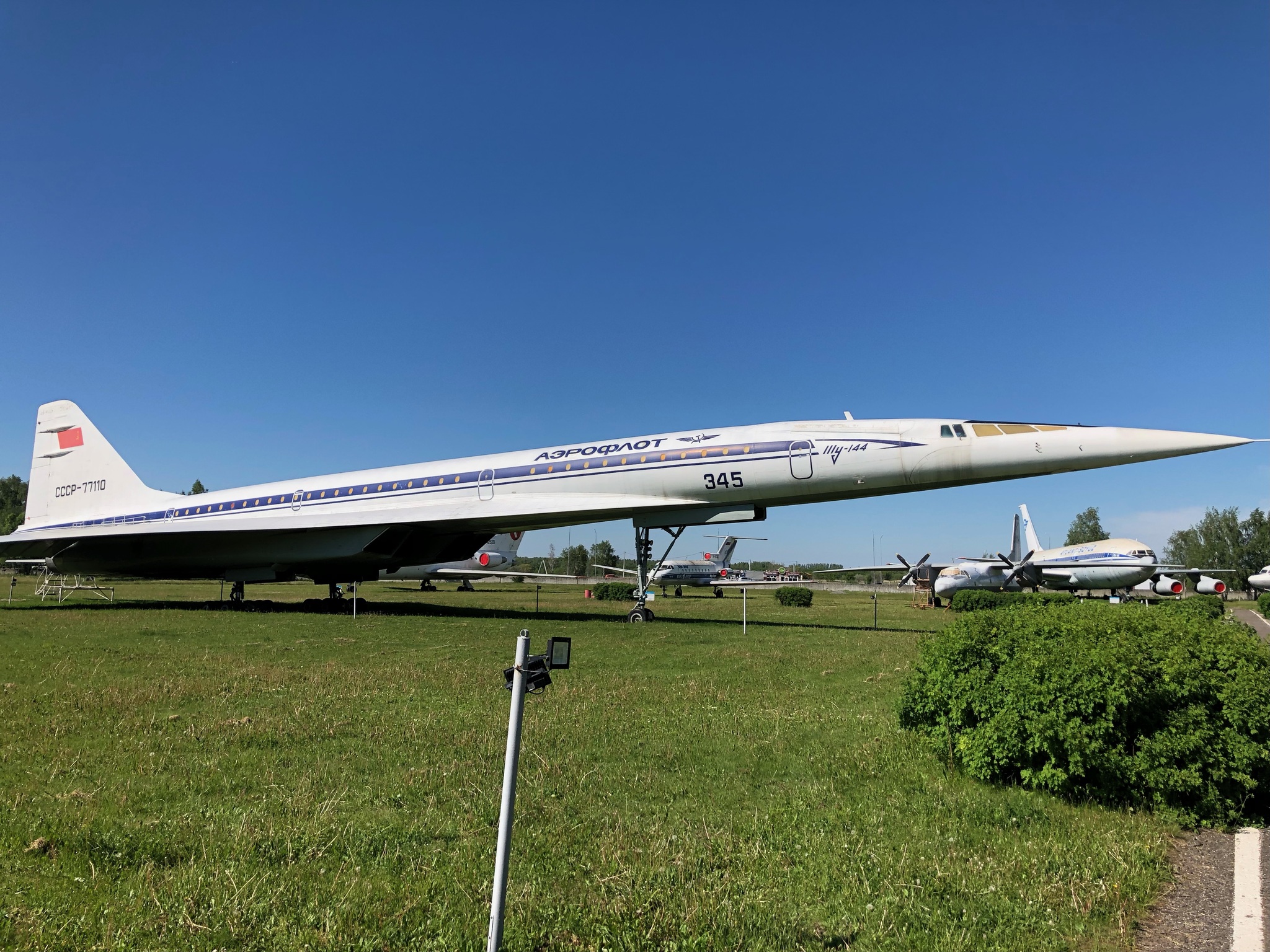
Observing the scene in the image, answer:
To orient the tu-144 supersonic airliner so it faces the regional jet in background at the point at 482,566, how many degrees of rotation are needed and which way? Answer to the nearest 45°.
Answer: approximately 90° to its left

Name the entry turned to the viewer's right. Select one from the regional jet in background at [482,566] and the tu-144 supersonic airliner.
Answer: the tu-144 supersonic airliner

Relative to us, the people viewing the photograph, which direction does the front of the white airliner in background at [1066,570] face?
facing the viewer and to the right of the viewer

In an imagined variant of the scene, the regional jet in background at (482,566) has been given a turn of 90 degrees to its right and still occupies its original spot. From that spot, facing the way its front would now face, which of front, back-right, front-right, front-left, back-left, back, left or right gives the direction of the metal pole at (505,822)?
back-left

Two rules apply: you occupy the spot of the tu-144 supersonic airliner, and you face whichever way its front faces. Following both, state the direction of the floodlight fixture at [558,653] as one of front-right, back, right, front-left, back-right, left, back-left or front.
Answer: right

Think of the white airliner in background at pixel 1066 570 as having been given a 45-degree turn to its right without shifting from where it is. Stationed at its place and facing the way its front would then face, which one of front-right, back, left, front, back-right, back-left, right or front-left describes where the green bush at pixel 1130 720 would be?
front

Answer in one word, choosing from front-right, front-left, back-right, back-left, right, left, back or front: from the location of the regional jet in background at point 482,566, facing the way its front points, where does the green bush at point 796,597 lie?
left

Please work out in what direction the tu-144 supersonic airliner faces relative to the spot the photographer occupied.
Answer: facing to the right of the viewer

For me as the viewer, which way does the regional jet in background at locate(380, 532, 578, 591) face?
facing the viewer and to the left of the viewer

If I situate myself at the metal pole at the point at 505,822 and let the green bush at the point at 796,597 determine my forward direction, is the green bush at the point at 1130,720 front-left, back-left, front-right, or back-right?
front-right

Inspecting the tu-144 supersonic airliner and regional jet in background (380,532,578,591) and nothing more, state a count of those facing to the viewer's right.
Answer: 1
